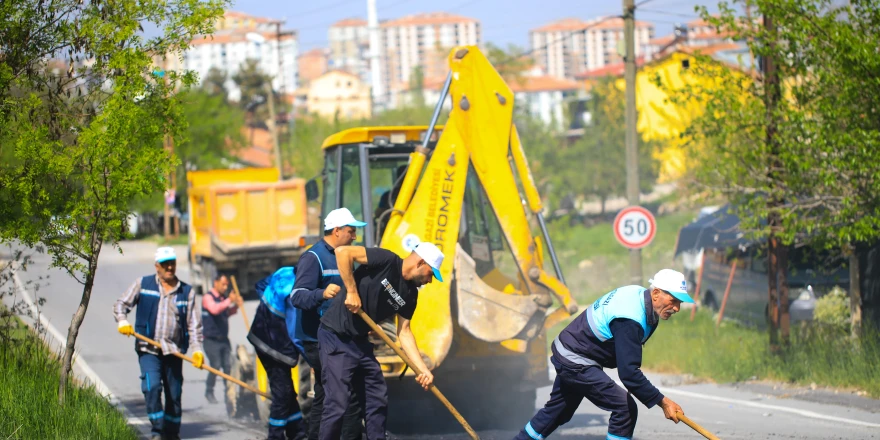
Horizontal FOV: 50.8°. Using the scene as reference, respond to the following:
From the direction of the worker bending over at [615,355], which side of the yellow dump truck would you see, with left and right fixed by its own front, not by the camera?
back

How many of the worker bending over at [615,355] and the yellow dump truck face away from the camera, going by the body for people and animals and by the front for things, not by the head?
1

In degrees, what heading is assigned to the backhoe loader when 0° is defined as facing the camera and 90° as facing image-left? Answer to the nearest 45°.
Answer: approximately 135°

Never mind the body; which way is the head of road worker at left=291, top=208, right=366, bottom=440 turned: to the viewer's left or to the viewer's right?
to the viewer's right

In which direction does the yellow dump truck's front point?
away from the camera

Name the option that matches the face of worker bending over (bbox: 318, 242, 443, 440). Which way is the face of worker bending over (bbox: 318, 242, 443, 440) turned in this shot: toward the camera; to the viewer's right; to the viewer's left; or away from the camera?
to the viewer's right

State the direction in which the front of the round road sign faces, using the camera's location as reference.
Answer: facing the viewer

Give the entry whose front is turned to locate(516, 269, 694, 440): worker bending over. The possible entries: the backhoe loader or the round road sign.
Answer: the round road sign

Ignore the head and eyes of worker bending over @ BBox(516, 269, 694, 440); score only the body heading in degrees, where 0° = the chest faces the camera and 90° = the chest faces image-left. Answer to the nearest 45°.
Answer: approximately 270°

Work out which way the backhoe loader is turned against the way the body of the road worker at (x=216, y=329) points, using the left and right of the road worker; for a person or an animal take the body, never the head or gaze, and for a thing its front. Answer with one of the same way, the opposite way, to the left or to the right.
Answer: the opposite way

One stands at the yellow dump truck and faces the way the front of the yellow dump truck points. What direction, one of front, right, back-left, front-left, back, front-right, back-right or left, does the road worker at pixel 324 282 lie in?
back
